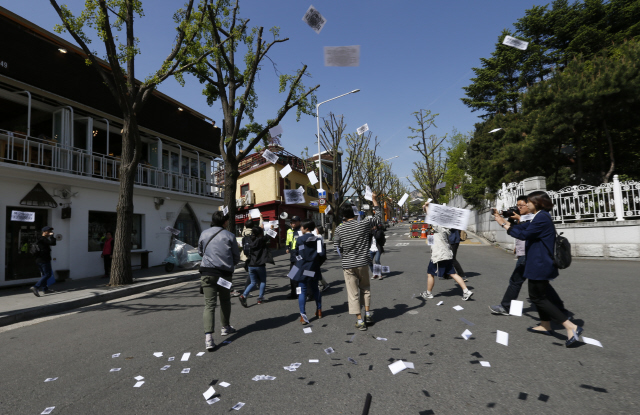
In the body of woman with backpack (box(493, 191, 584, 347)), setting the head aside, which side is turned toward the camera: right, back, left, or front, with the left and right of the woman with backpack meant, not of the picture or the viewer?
left

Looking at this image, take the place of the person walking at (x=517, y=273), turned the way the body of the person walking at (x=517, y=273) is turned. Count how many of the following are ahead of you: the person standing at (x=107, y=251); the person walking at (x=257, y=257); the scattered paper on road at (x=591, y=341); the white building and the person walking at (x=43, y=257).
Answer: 4

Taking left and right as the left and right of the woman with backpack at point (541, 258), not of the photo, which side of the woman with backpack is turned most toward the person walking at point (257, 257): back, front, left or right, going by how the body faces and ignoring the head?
front

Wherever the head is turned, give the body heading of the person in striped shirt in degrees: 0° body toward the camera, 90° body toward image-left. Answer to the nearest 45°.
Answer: approximately 180°

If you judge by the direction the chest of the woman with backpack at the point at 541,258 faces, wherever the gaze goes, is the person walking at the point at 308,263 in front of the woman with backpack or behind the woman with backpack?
in front

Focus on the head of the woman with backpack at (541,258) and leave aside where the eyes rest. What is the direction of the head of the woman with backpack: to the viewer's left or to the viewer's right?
to the viewer's left

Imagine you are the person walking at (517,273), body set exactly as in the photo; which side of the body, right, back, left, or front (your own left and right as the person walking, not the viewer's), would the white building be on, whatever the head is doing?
front

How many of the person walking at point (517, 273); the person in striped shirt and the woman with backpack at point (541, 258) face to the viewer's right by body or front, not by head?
0
